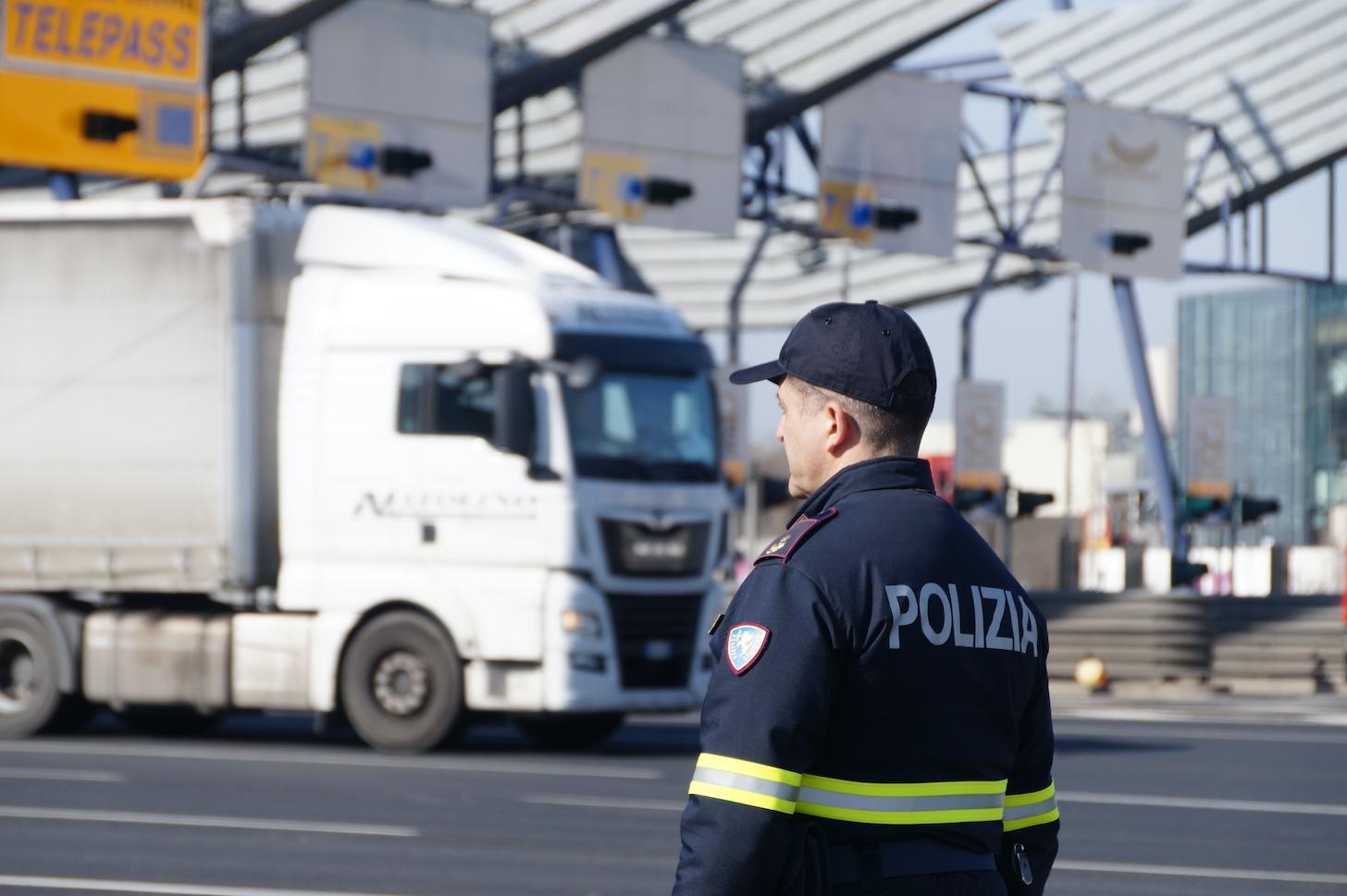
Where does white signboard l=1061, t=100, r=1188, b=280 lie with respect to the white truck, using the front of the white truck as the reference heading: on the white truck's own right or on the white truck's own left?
on the white truck's own left

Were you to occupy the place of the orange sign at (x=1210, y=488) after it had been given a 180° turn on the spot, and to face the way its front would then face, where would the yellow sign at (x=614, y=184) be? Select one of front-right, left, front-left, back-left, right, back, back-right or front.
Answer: back-left

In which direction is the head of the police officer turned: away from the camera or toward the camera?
away from the camera

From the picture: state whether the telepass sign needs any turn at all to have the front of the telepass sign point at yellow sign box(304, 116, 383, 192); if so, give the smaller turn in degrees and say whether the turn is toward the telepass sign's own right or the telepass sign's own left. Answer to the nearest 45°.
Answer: approximately 90° to the telepass sign's own left

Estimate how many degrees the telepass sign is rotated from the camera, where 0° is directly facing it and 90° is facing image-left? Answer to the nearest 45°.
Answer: approximately 315°

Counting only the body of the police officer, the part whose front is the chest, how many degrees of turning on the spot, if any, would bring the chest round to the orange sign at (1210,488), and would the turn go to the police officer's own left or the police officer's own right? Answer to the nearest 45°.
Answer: approximately 45° to the police officer's own right

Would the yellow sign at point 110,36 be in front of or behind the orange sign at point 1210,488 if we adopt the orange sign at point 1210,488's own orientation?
in front

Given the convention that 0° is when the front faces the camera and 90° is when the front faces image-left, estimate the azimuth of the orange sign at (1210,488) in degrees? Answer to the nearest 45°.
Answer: approximately 0°
